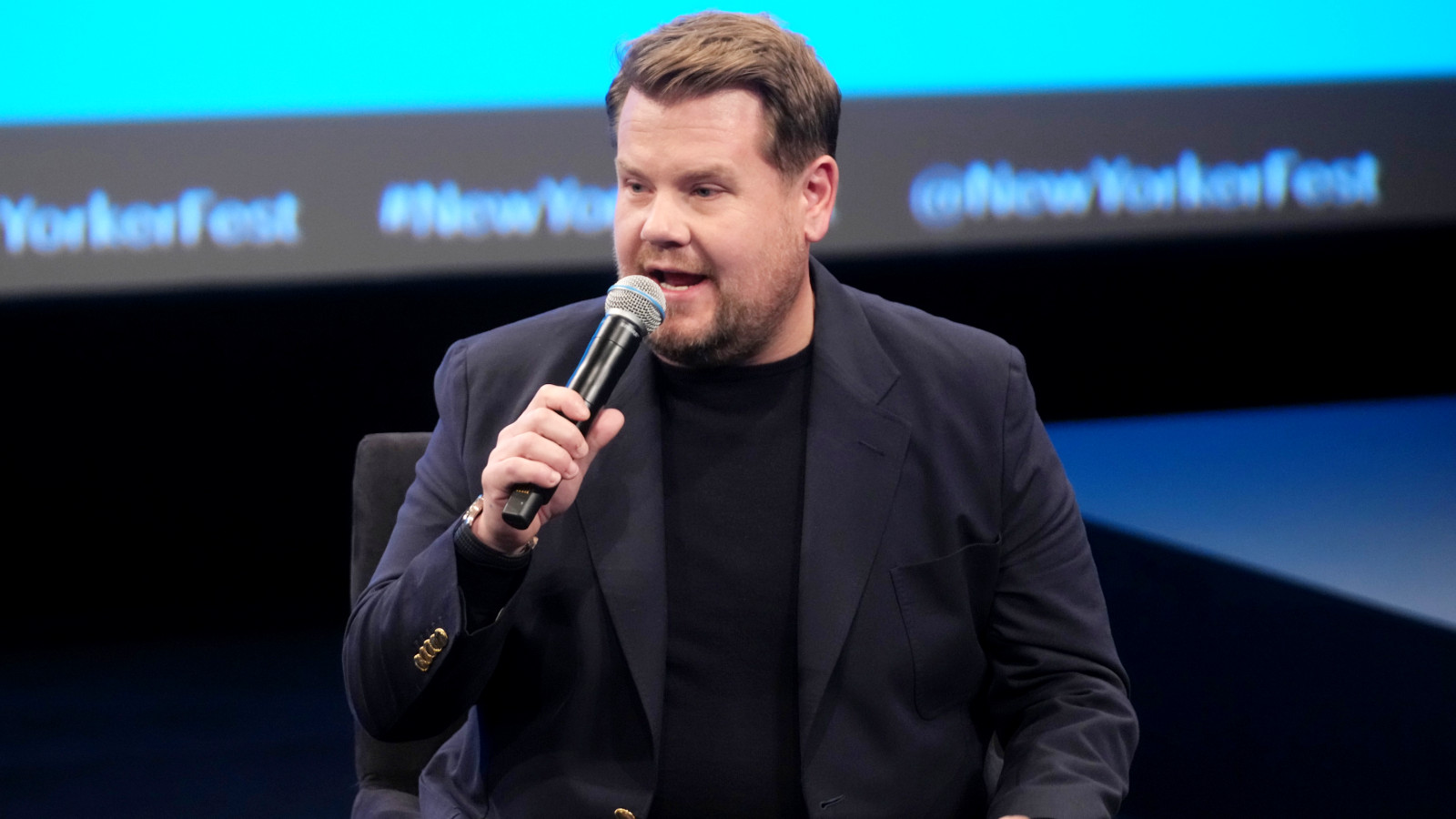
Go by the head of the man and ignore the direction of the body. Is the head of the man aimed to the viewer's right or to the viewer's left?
to the viewer's left

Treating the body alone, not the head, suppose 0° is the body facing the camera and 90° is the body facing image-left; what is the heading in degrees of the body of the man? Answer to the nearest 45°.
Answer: approximately 0°
